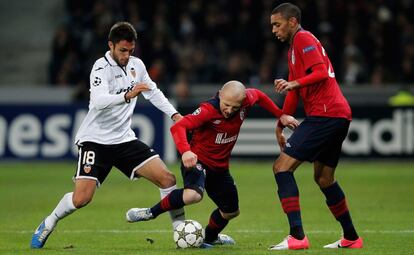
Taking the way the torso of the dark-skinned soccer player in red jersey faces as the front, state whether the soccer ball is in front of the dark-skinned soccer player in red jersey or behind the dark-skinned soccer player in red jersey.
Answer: in front

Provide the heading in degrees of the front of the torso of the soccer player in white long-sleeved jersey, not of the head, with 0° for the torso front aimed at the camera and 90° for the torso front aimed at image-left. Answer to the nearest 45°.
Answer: approximately 315°

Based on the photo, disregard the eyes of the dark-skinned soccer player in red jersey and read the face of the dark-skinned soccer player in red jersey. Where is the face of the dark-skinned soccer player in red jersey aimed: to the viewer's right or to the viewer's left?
to the viewer's left

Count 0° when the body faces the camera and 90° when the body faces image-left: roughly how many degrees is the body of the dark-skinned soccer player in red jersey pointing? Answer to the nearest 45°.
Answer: approximately 90°

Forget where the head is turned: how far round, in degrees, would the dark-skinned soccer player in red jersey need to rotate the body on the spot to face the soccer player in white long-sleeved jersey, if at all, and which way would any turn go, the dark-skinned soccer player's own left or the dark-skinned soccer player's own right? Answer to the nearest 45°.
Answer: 0° — they already face them

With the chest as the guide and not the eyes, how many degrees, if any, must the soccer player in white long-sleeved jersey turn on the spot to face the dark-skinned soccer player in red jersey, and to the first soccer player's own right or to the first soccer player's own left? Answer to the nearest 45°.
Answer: approximately 45° to the first soccer player's own left
